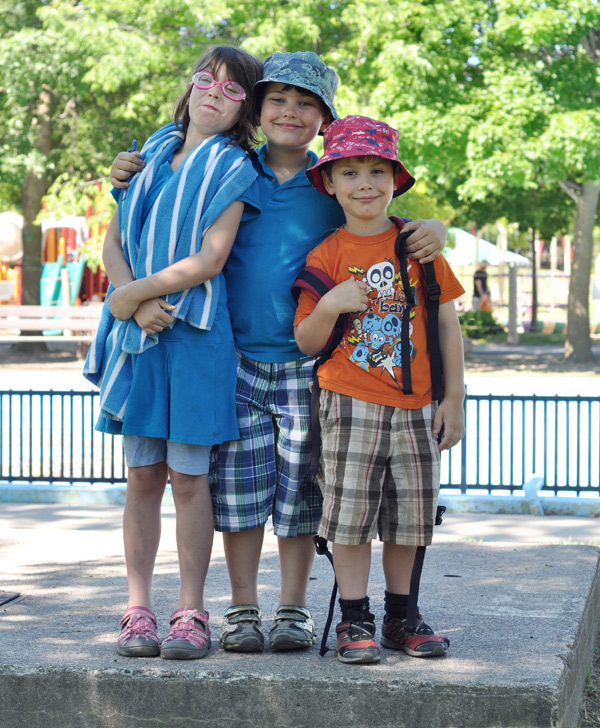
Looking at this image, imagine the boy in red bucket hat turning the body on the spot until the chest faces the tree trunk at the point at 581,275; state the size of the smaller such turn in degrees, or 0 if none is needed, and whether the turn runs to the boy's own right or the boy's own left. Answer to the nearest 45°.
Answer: approximately 180°

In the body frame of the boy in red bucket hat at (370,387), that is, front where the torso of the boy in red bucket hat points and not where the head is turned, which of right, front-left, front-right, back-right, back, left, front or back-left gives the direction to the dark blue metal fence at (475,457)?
back

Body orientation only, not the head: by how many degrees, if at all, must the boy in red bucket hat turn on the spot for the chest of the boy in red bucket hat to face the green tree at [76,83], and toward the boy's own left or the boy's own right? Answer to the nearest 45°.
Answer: approximately 180°

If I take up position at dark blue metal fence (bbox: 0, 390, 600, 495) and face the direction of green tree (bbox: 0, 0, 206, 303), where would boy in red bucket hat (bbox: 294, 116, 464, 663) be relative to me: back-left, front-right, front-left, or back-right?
back-left

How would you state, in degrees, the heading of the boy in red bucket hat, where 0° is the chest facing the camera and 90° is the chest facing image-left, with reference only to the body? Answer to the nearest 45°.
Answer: approximately 0°

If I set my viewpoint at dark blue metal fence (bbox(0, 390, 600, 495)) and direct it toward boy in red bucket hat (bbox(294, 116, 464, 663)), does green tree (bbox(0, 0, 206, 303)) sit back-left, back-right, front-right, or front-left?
back-right
